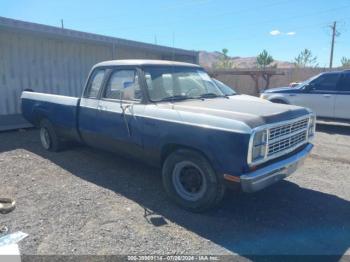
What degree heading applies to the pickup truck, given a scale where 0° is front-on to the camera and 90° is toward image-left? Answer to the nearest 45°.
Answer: approximately 315°

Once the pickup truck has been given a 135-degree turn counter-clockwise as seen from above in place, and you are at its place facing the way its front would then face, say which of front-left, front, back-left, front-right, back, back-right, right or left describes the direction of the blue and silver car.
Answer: front-right

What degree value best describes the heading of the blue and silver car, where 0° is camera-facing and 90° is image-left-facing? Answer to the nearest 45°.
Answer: approximately 90°
